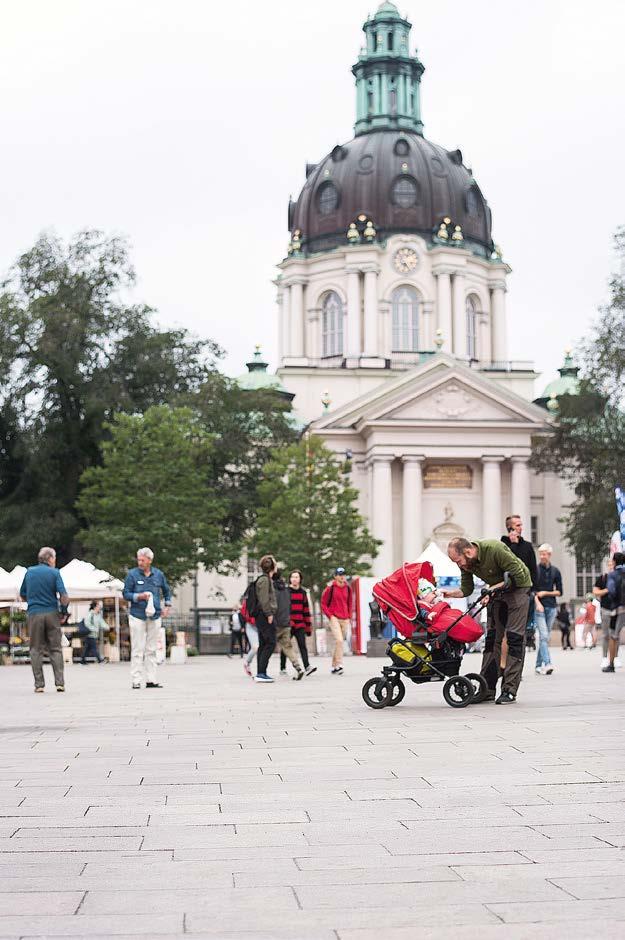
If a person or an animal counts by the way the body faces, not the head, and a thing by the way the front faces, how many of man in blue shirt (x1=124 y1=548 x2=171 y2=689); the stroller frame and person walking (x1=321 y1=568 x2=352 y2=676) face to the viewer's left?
1

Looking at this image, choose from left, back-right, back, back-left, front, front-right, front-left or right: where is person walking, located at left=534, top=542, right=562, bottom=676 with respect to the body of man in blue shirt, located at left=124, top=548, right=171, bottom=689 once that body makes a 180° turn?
right

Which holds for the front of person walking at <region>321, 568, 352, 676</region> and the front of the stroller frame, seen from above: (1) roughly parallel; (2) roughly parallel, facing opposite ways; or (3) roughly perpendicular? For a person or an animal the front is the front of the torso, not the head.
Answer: roughly perpendicular

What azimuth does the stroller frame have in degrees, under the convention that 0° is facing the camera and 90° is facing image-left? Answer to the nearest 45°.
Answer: approximately 90°

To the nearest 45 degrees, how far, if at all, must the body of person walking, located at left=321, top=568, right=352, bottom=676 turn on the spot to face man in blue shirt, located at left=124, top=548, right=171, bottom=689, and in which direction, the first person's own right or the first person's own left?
approximately 45° to the first person's own right

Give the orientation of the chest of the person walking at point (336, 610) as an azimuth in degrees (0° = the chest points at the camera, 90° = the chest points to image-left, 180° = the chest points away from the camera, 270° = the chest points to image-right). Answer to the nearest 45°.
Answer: approximately 0°

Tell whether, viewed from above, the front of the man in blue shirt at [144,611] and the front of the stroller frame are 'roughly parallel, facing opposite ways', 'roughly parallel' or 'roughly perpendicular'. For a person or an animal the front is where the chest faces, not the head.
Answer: roughly perpendicular

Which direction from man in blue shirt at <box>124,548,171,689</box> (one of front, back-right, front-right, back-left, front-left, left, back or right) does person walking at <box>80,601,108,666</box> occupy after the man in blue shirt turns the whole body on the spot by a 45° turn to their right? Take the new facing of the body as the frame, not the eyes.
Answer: back-right

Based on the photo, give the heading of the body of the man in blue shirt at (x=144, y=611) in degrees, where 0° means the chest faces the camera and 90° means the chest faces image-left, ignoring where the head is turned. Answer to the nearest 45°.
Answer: approximately 0°

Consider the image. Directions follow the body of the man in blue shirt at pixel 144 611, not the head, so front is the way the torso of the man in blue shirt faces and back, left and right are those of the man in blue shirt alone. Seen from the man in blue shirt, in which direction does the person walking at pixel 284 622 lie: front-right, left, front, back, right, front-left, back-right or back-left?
back-left
